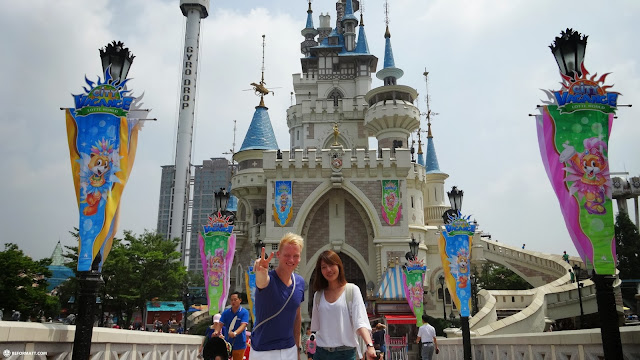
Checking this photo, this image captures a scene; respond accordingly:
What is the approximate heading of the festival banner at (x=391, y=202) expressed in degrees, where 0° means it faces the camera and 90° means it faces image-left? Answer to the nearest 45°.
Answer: approximately 0°

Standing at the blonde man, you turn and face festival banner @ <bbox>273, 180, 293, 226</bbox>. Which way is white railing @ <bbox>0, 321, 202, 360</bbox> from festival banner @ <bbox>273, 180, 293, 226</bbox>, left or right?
left

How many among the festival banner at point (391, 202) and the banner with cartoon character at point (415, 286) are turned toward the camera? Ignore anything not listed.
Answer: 2

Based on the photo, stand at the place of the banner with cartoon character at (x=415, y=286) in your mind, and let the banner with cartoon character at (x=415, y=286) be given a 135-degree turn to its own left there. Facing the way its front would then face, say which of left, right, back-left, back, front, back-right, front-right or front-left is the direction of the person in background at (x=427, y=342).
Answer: back-right

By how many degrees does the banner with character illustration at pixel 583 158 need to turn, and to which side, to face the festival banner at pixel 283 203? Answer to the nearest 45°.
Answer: approximately 135° to its right

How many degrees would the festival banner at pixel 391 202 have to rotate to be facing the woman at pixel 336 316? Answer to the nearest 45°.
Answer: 0° — it already faces them

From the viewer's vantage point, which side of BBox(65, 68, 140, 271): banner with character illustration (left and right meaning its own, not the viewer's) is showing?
front

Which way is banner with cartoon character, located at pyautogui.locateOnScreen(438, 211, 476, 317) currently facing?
toward the camera

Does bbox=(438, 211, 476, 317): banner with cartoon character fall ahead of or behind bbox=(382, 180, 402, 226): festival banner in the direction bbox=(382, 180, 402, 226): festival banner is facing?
ahead

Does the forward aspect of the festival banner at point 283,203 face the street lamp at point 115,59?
yes

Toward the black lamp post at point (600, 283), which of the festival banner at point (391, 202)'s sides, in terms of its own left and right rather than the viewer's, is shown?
front

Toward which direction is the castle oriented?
toward the camera

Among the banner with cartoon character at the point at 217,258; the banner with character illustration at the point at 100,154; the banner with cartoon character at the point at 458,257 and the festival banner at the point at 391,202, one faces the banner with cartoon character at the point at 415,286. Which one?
the festival banner

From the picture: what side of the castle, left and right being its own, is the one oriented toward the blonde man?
front
